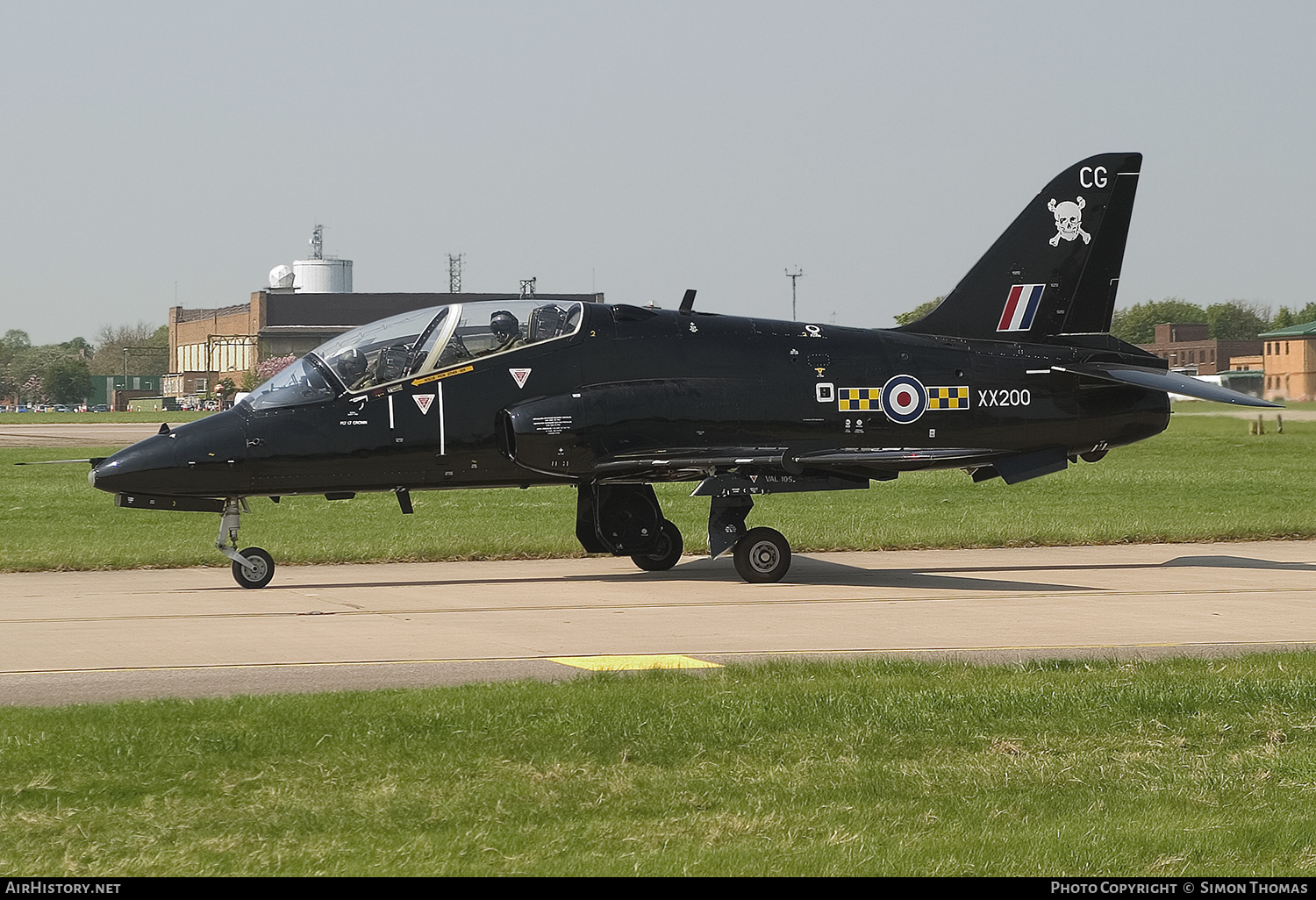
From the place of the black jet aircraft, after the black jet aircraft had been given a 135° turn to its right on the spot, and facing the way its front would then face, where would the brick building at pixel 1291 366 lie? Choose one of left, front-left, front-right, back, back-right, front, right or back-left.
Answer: front

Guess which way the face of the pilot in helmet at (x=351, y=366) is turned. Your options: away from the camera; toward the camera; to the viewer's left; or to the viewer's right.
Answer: to the viewer's left

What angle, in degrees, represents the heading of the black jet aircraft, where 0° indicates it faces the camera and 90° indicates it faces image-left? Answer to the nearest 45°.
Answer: approximately 90°

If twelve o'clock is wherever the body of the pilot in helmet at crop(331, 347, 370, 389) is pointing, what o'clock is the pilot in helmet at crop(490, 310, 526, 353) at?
the pilot in helmet at crop(490, 310, 526, 353) is roughly at 6 o'clock from the pilot in helmet at crop(331, 347, 370, 389).

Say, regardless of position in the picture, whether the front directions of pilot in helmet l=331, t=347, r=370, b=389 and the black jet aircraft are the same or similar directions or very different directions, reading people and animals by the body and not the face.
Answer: same or similar directions

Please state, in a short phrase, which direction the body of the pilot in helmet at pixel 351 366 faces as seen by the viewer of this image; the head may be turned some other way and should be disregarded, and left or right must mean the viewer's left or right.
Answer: facing to the left of the viewer
